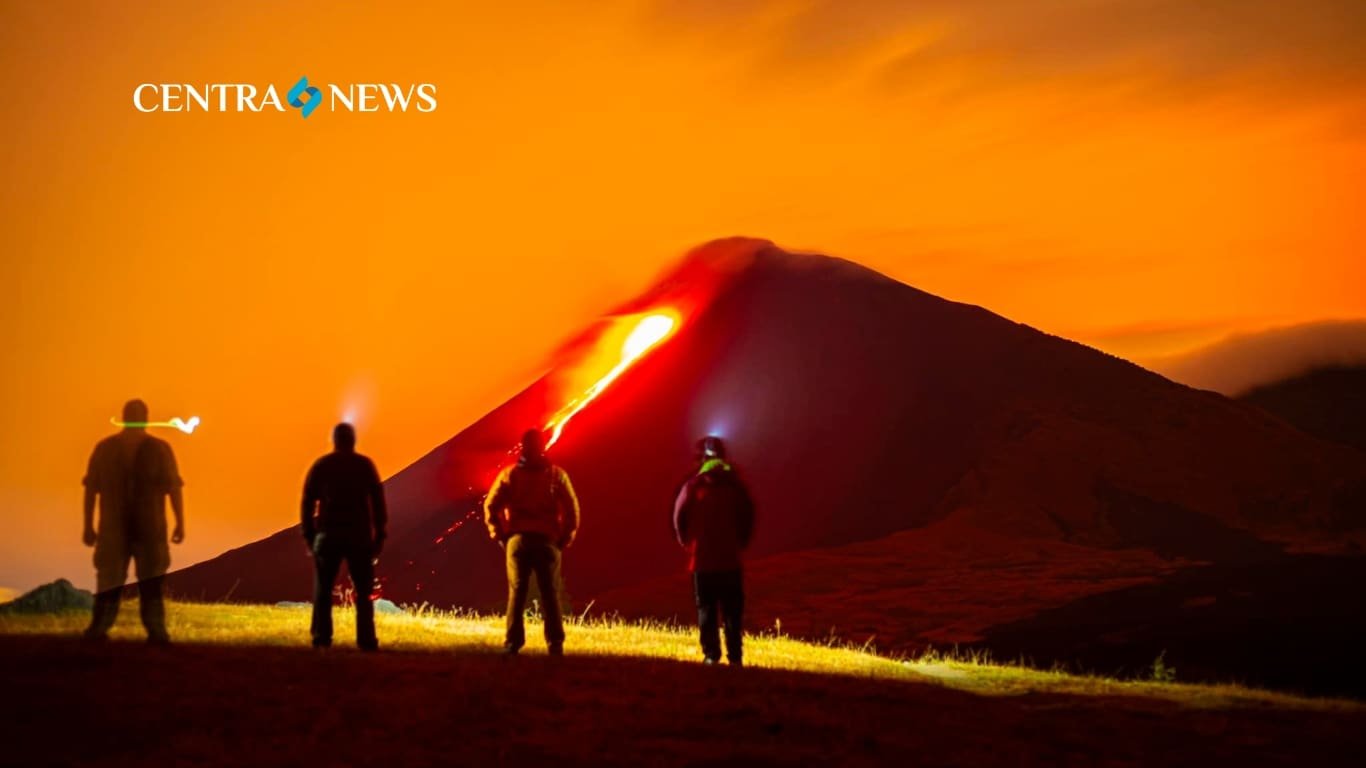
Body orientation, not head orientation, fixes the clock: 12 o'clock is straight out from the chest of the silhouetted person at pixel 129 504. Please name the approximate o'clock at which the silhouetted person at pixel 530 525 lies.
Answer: the silhouetted person at pixel 530 525 is roughly at 3 o'clock from the silhouetted person at pixel 129 504.

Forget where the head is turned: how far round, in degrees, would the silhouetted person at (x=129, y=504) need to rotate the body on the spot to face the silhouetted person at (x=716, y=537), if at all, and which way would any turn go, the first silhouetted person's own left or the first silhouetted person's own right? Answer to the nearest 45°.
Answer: approximately 90° to the first silhouetted person's own right

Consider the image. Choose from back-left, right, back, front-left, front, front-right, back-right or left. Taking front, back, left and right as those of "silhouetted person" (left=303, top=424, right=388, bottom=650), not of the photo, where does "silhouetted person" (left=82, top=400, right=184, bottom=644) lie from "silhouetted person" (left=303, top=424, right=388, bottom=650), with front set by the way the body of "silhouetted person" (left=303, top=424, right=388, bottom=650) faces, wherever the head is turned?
left

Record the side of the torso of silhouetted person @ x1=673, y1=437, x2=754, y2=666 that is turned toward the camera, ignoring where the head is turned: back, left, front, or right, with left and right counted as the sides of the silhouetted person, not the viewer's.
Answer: back

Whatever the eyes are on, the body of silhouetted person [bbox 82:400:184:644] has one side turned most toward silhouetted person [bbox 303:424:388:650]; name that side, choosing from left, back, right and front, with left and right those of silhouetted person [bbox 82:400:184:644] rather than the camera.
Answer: right

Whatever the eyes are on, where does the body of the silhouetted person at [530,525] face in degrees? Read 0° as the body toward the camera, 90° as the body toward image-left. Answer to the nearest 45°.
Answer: approximately 180°

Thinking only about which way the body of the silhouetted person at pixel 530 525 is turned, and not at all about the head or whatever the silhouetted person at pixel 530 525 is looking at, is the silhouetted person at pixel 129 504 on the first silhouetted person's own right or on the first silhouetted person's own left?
on the first silhouetted person's own left

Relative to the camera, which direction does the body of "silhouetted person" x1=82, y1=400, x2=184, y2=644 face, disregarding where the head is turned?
away from the camera

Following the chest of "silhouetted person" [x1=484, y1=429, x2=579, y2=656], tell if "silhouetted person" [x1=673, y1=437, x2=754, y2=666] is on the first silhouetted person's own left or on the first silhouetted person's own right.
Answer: on the first silhouetted person's own right

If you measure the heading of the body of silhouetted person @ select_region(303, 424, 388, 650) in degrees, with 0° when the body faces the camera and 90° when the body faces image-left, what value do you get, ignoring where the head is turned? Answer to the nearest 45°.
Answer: approximately 180°

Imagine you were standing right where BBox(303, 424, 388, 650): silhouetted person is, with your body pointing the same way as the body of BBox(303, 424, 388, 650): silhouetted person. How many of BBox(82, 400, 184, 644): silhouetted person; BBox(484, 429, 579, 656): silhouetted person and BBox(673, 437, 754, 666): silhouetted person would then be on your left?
1

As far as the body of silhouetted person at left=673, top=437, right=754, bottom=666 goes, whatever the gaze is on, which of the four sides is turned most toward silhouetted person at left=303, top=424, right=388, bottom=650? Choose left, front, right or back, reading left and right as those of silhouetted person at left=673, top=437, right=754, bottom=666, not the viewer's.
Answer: left
